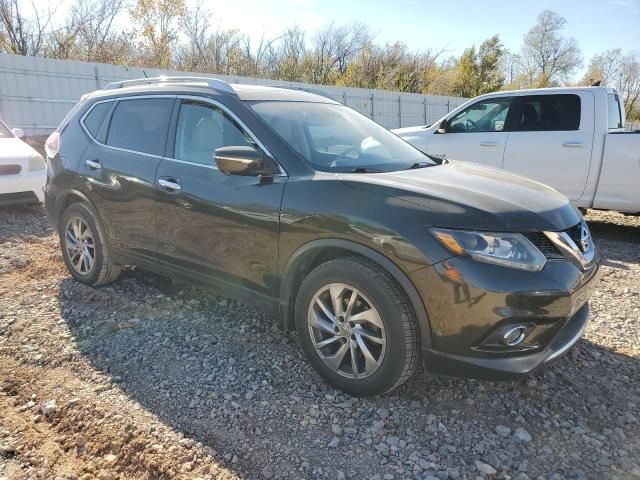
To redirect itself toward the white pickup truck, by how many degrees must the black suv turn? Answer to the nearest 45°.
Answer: approximately 90° to its left

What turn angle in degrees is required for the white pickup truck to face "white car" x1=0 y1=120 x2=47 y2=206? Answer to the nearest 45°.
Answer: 0° — it already faces it

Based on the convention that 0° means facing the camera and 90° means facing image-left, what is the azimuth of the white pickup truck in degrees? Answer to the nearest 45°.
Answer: approximately 90°

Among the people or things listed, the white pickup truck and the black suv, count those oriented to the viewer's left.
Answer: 1

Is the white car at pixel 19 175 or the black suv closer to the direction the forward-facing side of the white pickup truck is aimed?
the white car

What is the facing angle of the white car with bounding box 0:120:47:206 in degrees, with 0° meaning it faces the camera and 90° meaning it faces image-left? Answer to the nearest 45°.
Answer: approximately 315°

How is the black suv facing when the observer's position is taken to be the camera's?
facing the viewer and to the right of the viewer

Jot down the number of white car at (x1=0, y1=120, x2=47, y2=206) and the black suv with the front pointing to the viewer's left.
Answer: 0

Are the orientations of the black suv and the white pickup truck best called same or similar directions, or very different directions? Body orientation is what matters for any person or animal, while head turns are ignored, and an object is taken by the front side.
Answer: very different directions

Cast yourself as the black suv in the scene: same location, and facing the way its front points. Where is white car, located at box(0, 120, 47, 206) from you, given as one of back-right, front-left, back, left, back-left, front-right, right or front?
back
